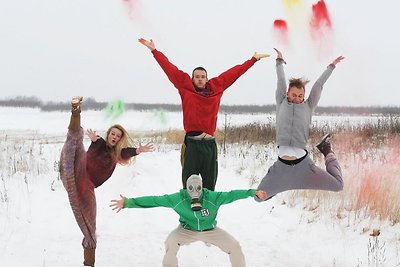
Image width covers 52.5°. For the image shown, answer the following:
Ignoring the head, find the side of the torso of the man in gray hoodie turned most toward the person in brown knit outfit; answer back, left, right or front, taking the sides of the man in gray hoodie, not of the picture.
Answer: right

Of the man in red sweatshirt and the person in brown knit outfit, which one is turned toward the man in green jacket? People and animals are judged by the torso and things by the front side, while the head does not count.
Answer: the man in red sweatshirt

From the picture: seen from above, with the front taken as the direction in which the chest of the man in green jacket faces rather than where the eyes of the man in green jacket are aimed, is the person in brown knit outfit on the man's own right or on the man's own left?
on the man's own right

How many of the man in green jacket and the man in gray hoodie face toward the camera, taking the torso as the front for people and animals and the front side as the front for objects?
2

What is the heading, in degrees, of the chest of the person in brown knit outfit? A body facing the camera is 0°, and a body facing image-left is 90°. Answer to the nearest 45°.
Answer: approximately 45°

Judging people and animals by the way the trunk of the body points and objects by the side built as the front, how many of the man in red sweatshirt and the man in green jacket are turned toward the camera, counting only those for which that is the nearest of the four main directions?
2

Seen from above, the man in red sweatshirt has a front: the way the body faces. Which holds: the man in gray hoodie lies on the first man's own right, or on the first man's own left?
on the first man's own left

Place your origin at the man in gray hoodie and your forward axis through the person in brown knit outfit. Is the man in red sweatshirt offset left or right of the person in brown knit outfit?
right

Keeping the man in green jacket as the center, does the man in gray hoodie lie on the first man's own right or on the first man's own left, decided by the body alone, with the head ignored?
on the first man's own left

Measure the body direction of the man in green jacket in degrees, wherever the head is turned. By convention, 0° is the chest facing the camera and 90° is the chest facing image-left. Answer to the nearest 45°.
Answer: approximately 0°
